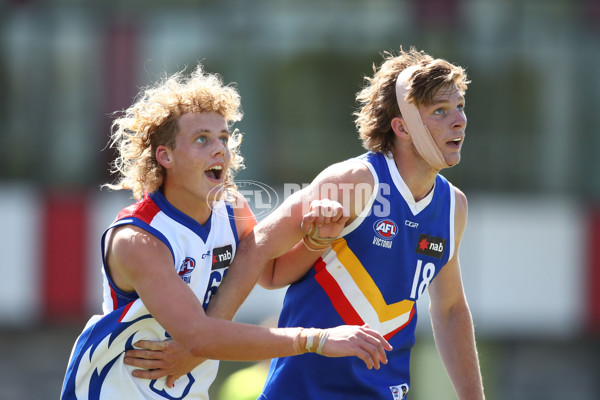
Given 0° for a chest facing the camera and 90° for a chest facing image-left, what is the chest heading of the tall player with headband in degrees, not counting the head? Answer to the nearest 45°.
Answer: approximately 315°

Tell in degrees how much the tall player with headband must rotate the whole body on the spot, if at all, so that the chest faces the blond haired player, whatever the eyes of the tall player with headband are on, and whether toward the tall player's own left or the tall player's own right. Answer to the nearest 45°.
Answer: approximately 135° to the tall player's own right

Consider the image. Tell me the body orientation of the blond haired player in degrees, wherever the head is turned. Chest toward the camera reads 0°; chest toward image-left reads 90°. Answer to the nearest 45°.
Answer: approximately 315°

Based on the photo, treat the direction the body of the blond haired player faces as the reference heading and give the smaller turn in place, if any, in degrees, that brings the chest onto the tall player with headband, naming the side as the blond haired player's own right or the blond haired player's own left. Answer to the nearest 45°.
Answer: approximately 45° to the blond haired player's own left
